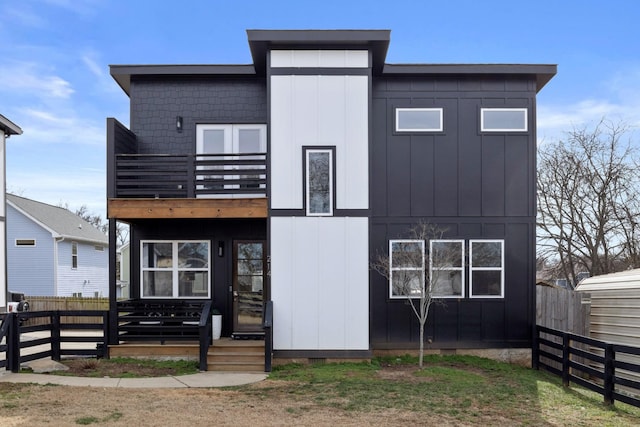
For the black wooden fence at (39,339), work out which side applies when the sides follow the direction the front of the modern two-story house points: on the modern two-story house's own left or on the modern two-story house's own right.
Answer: on the modern two-story house's own right

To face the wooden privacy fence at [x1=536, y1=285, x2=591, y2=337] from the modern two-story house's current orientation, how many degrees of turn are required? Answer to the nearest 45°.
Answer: approximately 90° to its left

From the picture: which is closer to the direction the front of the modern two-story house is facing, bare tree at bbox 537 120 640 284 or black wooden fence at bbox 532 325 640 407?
the black wooden fence

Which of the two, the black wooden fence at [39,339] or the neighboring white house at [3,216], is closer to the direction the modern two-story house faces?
the black wooden fence

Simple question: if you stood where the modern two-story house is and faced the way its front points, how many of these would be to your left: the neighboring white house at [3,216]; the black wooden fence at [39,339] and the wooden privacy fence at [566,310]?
1

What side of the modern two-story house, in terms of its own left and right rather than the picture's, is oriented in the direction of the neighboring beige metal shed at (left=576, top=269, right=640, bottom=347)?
left

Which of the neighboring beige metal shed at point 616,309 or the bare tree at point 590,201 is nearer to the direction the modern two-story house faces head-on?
the neighboring beige metal shed

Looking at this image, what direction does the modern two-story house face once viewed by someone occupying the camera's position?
facing the viewer

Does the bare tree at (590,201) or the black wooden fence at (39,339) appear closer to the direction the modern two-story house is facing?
the black wooden fence

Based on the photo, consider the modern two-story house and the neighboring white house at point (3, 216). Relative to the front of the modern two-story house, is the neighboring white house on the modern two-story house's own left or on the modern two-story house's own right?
on the modern two-story house's own right
